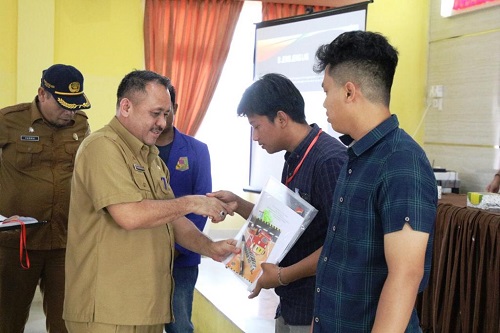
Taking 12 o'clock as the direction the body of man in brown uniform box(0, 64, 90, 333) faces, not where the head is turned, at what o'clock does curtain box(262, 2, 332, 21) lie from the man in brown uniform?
The curtain is roughly at 9 o'clock from the man in brown uniform.

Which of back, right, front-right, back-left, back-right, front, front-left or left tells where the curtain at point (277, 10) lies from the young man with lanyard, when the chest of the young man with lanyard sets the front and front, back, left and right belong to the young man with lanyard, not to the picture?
right

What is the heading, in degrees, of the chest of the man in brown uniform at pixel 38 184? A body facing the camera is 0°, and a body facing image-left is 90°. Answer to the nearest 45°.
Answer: approximately 315°

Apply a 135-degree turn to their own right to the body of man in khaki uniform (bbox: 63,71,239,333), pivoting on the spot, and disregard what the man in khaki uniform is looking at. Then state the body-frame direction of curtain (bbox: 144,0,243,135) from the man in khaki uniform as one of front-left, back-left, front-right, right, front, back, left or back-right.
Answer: right

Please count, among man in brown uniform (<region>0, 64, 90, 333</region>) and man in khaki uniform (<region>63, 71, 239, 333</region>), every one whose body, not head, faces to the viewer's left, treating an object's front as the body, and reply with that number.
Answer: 0

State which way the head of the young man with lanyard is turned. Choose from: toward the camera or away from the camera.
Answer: toward the camera

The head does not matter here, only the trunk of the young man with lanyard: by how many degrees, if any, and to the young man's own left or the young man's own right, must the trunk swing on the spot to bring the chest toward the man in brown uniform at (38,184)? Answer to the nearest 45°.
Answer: approximately 45° to the young man's own right

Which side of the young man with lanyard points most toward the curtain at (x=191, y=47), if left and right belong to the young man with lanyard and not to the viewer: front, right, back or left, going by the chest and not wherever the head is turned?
right

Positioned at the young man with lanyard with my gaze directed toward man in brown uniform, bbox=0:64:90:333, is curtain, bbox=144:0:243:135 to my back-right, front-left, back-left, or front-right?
front-right

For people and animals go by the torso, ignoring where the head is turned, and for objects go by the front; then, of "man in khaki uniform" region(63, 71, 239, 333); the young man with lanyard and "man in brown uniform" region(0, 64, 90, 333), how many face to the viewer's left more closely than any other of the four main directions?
1

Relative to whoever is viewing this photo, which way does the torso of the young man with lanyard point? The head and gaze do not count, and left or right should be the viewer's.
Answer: facing to the left of the viewer

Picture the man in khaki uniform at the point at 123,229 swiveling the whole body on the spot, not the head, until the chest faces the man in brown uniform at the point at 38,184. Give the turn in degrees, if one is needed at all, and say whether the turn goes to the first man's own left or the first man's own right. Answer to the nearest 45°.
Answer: approximately 180°

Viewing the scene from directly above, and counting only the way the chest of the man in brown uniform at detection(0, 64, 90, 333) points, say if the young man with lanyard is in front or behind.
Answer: in front

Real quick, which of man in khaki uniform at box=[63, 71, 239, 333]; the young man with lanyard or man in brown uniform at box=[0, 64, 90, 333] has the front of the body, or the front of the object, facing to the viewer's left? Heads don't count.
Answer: the young man with lanyard

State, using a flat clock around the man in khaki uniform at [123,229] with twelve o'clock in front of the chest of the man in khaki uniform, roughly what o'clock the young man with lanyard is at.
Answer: The young man with lanyard is roughly at 11 o'clock from the man in khaki uniform.
